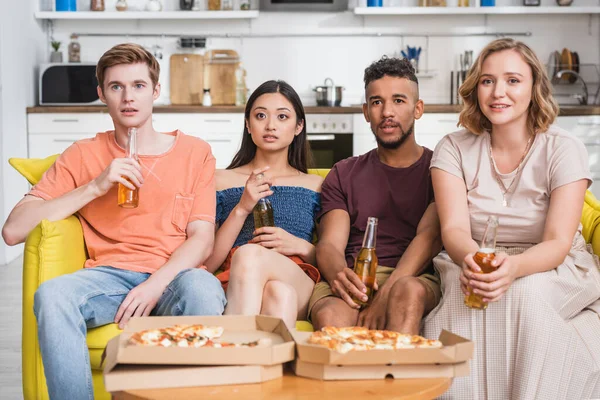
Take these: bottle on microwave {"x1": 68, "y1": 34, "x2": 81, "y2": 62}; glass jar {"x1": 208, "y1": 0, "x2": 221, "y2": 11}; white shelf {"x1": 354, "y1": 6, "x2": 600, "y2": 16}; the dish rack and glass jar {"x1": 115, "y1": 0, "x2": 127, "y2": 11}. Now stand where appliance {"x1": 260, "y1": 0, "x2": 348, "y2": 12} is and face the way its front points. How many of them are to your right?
3

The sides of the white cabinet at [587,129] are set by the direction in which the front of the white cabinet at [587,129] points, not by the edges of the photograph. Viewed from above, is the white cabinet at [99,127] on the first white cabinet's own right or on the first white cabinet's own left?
on the first white cabinet's own right

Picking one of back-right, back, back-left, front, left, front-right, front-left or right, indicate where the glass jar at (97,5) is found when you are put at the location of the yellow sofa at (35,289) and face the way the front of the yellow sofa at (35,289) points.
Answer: back

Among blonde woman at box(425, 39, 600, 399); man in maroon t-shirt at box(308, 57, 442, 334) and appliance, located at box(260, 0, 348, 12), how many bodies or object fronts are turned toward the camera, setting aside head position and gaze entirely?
3

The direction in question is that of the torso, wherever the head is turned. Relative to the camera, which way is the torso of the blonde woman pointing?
toward the camera

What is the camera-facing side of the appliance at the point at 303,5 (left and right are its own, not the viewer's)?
front

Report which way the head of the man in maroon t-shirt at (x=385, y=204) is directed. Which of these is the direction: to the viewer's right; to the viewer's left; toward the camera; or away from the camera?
toward the camera

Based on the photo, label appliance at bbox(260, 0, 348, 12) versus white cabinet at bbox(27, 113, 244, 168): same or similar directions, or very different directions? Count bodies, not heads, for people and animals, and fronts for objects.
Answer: same or similar directions

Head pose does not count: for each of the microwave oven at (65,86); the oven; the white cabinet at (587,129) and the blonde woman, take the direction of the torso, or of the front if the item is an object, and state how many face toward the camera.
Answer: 4

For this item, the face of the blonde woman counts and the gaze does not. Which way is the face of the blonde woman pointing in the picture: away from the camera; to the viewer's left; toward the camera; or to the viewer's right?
toward the camera

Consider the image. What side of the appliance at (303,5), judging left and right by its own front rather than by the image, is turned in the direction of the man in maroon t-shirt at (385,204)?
front

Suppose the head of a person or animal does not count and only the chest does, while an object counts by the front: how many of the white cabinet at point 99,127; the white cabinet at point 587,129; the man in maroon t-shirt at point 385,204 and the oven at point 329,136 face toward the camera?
4

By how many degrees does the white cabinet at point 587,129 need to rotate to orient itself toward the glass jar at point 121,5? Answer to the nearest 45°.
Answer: approximately 90° to its right

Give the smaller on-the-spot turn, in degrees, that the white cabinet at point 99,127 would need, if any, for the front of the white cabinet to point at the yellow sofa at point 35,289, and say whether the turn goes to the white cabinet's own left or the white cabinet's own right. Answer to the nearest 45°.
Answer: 0° — it already faces it

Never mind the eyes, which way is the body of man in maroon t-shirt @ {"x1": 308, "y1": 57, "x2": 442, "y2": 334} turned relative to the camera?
toward the camera

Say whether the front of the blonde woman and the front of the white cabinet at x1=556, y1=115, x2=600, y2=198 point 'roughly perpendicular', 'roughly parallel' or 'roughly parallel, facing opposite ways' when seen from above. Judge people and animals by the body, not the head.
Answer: roughly parallel

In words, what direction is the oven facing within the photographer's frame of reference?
facing the viewer
